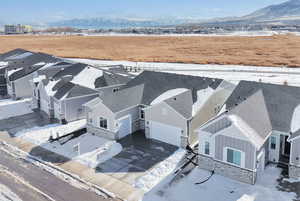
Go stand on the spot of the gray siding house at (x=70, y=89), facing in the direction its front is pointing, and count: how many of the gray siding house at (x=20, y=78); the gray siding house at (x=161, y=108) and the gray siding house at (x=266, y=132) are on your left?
2

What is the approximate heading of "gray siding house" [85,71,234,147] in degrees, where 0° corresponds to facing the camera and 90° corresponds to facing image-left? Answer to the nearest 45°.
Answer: approximately 45°

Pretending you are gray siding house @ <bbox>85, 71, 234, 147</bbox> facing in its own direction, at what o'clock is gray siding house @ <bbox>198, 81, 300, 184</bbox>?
gray siding house @ <bbox>198, 81, 300, 184</bbox> is roughly at 9 o'clock from gray siding house @ <bbox>85, 71, 234, 147</bbox>.

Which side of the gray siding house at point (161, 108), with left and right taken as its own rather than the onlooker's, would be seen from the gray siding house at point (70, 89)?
right

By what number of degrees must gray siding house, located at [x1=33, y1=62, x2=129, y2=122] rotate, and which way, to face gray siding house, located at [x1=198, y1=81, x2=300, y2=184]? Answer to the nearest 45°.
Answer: approximately 90° to its left

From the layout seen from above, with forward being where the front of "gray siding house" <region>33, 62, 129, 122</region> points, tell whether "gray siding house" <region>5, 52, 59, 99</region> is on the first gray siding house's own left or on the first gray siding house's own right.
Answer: on the first gray siding house's own right

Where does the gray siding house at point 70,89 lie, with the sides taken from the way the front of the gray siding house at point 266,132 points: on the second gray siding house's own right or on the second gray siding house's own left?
on the second gray siding house's own right

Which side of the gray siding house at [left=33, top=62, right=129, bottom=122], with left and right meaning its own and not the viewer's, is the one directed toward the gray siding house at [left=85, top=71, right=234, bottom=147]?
left
